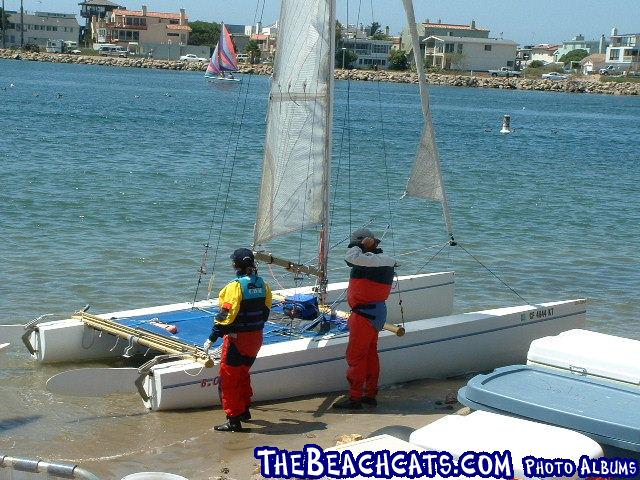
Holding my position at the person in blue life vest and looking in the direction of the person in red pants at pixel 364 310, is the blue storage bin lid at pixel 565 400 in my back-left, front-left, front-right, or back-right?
front-right

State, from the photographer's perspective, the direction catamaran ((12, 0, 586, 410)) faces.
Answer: facing away from the viewer and to the right of the viewer

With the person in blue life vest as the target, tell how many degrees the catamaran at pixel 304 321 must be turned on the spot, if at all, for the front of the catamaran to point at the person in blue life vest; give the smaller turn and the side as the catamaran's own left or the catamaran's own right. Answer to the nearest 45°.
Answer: approximately 135° to the catamaran's own right

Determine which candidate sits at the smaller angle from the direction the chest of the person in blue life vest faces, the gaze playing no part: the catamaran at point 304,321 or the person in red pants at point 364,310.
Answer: the catamaran

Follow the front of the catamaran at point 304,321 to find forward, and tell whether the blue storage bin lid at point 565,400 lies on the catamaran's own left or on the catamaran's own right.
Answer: on the catamaran's own right

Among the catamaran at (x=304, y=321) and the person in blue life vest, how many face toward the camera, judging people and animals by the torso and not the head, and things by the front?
0

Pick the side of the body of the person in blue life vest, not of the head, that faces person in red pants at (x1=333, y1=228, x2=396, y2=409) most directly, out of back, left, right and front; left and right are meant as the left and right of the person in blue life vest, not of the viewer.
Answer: right

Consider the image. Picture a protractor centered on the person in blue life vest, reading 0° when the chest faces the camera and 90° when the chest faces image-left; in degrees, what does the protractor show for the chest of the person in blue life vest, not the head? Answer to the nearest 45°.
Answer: approximately 135°

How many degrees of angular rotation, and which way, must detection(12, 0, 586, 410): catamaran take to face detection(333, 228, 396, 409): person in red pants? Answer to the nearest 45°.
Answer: approximately 90° to its right
